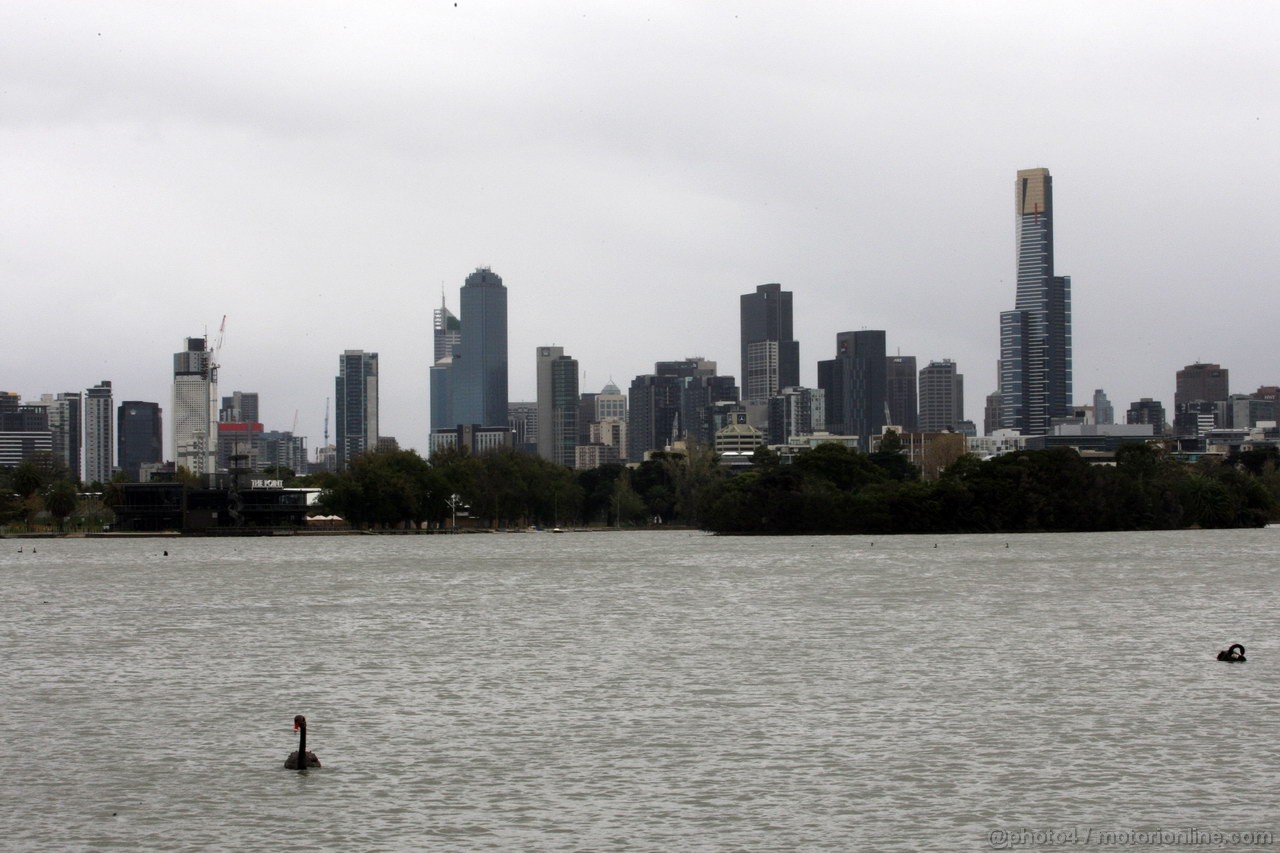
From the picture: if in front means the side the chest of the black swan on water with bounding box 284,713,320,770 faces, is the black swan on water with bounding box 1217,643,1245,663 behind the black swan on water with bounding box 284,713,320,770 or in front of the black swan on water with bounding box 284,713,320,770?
behind

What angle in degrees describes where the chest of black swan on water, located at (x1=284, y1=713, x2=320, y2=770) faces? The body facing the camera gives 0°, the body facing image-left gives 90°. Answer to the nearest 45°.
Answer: approximately 45°
